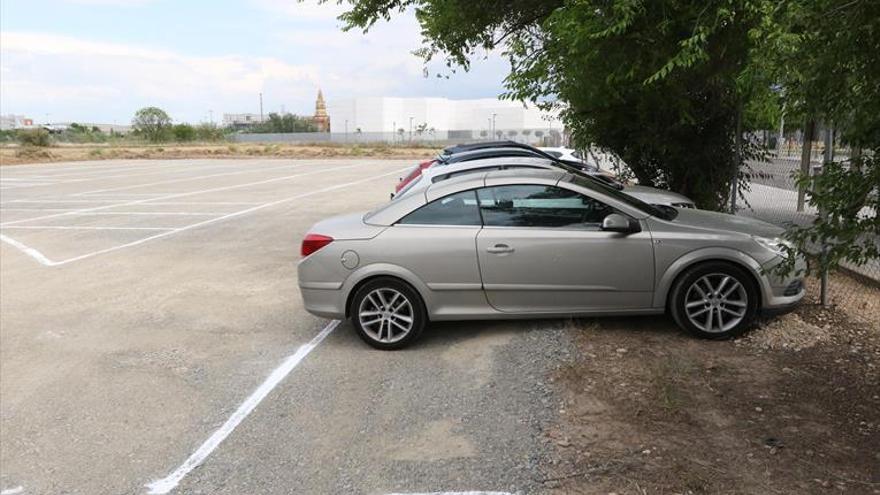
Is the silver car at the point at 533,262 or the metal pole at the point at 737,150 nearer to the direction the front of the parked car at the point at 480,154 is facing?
the metal pole

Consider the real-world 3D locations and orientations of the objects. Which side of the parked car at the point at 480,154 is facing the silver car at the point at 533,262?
right

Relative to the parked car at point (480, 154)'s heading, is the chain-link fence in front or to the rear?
in front

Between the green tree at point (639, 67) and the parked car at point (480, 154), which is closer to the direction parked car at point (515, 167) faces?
the green tree

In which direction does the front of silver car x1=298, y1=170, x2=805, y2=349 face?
to the viewer's right

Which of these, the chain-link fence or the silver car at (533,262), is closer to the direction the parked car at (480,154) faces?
the chain-link fence

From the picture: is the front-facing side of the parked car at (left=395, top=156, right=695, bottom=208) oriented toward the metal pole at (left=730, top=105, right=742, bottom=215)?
yes

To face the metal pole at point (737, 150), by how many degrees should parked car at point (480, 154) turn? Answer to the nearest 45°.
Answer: approximately 45° to its right

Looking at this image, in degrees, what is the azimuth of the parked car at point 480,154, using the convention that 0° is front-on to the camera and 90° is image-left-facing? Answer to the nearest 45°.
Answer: approximately 270°

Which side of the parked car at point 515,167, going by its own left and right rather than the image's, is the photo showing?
right

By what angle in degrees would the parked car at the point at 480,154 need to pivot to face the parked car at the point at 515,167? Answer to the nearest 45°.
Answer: approximately 90° to its right
